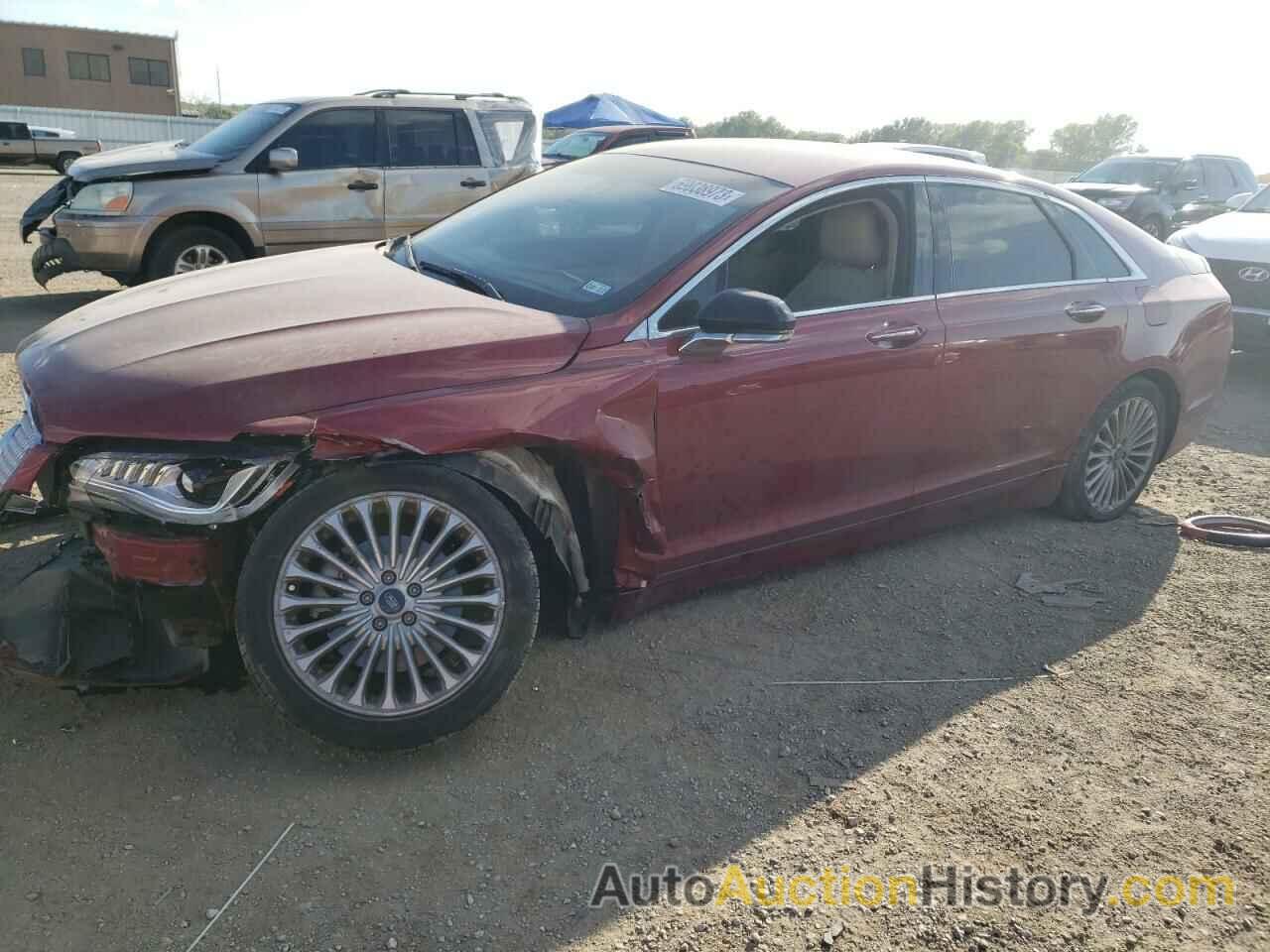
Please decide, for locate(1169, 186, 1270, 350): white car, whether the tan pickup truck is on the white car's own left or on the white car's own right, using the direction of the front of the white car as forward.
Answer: on the white car's own right

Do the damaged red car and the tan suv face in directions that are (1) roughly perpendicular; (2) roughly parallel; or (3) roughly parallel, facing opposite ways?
roughly parallel

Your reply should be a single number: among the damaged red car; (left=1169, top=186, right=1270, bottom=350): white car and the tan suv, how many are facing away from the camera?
0

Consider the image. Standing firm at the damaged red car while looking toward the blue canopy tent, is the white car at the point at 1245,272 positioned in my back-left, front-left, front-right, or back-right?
front-right

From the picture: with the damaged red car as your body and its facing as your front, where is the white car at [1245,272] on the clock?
The white car is roughly at 6 o'clock from the damaged red car.

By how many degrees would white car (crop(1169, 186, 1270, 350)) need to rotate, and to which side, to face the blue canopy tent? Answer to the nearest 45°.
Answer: approximately 90° to its right

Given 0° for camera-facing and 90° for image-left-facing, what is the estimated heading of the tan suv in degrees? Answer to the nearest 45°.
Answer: approximately 45°

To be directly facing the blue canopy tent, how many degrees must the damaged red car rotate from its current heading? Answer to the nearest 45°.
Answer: approximately 135° to its right

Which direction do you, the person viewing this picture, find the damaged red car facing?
facing the viewer and to the left of the viewer

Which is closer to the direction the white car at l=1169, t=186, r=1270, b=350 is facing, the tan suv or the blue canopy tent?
the tan suv

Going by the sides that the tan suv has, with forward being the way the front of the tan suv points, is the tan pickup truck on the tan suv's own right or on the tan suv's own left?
on the tan suv's own right

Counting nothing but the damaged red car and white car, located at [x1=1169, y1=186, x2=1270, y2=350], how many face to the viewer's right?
0
